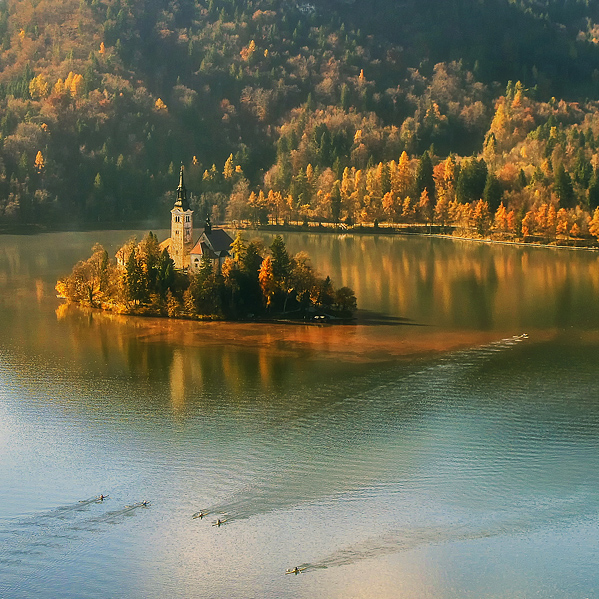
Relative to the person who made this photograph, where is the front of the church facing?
facing the viewer and to the left of the viewer

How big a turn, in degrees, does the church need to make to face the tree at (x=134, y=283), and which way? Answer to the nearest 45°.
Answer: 0° — it already faces it

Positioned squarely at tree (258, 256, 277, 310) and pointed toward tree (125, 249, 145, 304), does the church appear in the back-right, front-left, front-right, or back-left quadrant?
front-right

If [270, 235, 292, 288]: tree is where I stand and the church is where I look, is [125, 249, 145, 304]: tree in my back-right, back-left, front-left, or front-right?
front-left

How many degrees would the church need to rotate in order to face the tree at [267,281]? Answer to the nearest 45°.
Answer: approximately 90° to its left
